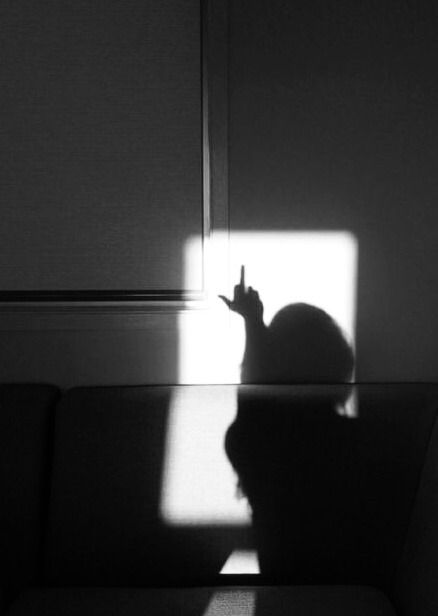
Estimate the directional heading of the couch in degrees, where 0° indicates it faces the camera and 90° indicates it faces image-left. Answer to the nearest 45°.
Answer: approximately 0°
